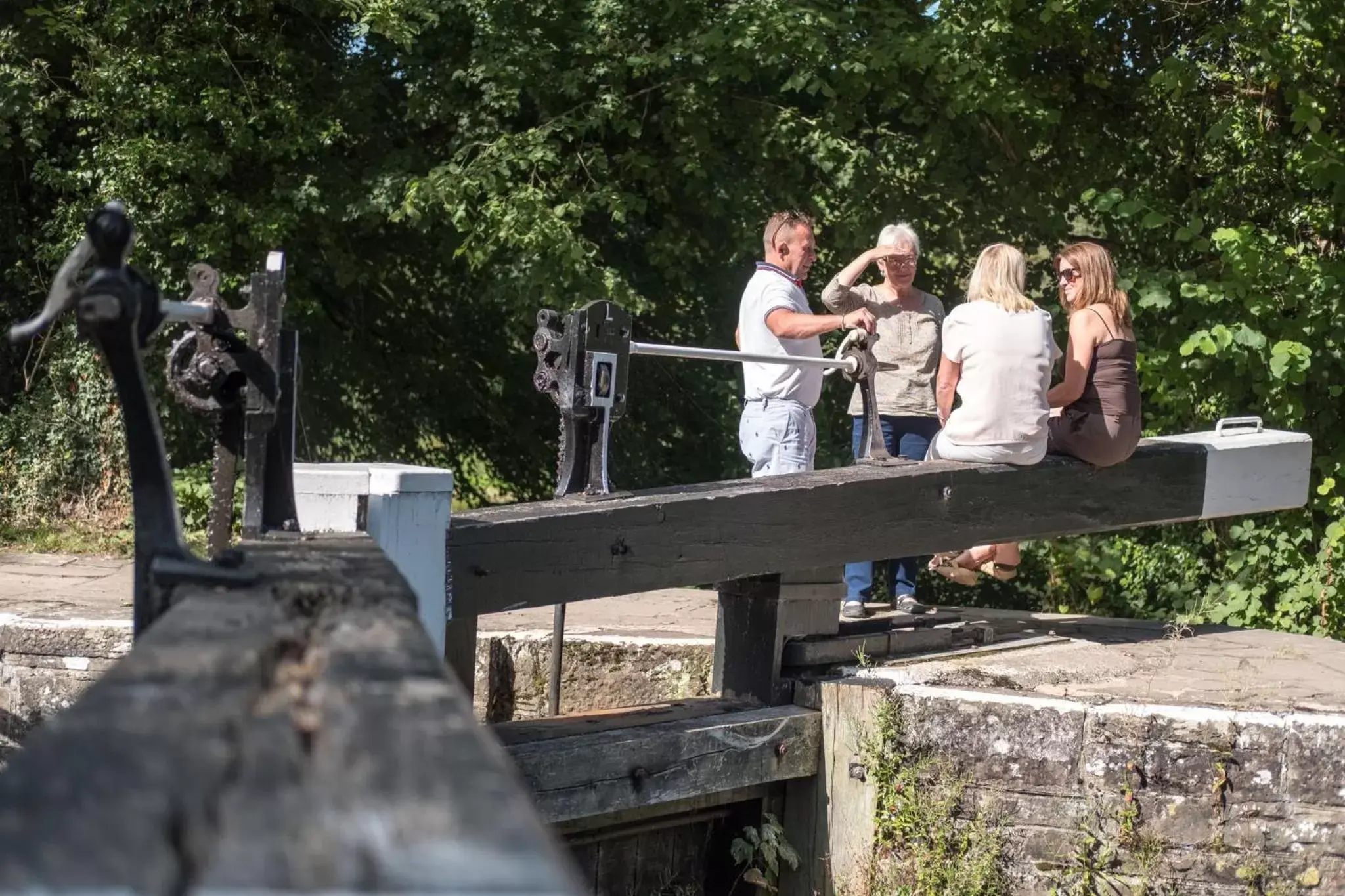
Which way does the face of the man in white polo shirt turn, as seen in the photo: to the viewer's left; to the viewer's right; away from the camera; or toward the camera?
to the viewer's right

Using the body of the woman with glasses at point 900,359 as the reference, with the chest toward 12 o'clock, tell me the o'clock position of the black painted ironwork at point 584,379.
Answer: The black painted ironwork is roughly at 1 o'clock from the woman with glasses.

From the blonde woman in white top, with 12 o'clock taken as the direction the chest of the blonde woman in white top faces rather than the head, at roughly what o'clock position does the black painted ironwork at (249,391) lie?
The black painted ironwork is roughly at 7 o'clock from the blonde woman in white top.

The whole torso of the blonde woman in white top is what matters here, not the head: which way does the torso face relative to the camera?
away from the camera

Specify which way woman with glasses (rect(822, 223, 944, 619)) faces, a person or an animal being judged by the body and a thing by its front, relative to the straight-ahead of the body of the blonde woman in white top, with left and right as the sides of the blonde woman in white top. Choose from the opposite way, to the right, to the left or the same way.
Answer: the opposite way

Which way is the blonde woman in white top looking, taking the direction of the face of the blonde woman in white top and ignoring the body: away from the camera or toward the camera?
away from the camera

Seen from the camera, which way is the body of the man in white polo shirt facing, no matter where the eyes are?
to the viewer's right

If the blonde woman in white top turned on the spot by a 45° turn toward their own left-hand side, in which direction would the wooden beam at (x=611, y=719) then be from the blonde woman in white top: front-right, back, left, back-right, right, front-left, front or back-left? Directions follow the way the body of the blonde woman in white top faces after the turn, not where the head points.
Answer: left
